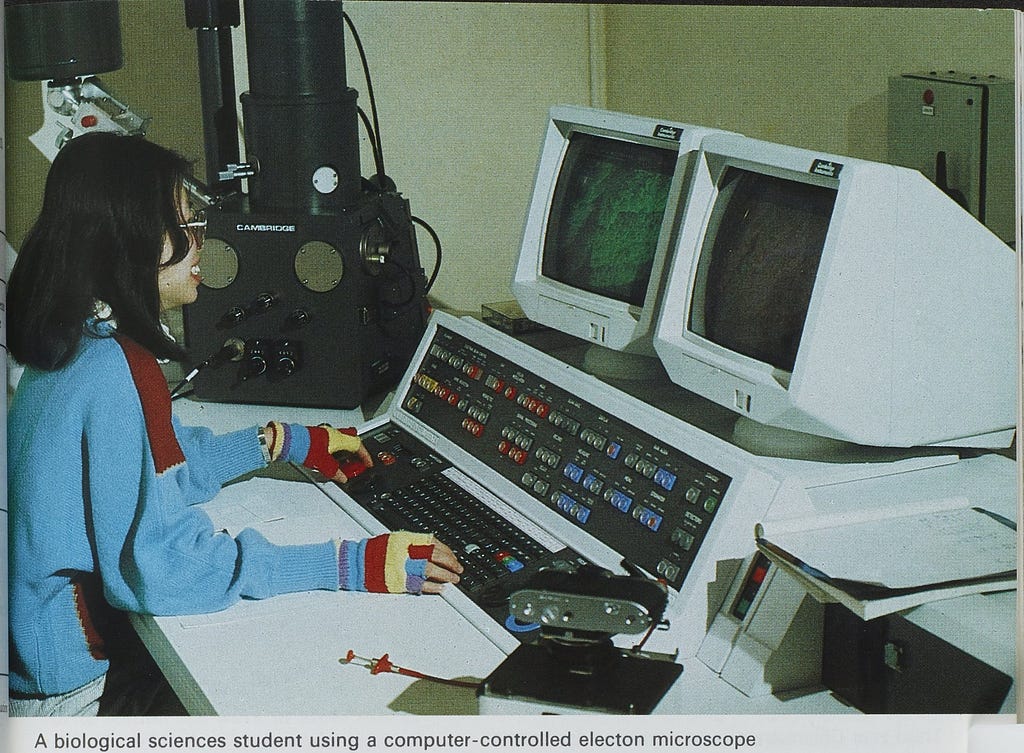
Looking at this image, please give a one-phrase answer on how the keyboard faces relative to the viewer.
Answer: facing the viewer and to the left of the viewer

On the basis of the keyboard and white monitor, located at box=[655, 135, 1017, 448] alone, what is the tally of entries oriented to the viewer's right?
0

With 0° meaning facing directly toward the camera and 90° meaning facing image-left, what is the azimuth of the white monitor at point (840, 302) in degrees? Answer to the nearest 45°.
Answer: approximately 45°

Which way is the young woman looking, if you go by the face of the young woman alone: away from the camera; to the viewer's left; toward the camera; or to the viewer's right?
to the viewer's right

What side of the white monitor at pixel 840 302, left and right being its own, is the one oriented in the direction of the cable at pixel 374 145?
right
